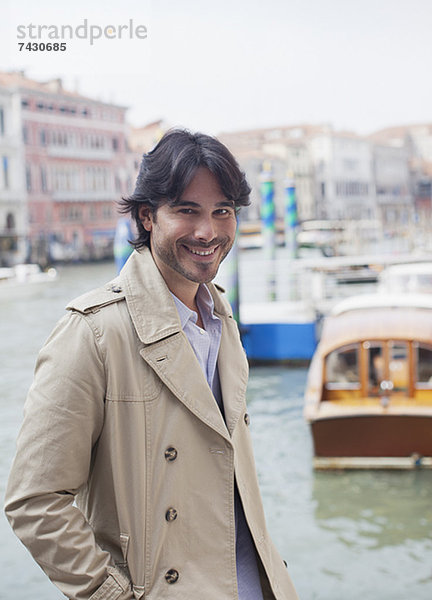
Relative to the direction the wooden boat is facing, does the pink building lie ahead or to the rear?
ahead

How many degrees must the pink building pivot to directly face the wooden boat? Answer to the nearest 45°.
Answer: approximately 45° to its right

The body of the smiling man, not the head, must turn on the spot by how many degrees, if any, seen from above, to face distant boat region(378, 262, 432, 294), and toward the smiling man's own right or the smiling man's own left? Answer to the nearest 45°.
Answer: approximately 135° to the smiling man's own left

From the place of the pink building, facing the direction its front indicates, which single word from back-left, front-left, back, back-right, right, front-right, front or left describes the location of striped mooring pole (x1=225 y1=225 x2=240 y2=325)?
front-right

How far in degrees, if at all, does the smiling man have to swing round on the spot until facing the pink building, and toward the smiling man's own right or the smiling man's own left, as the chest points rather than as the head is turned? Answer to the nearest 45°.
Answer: approximately 135° to the smiling man's own left

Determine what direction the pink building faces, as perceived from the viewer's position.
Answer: facing the viewer and to the right of the viewer
